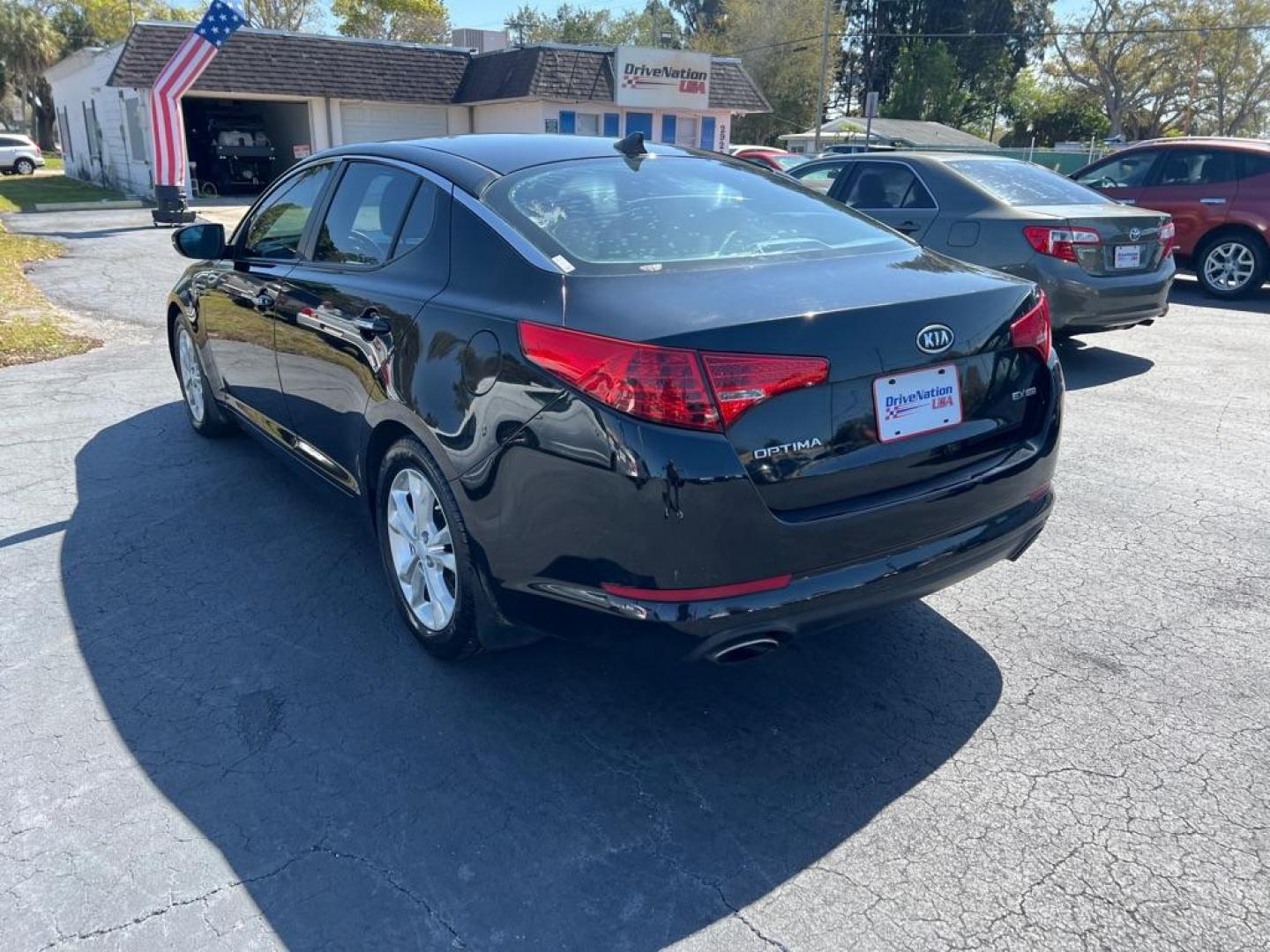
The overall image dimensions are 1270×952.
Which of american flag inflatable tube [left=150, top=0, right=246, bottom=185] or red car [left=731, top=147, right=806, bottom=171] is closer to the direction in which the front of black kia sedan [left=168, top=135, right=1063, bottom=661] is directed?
the american flag inflatable tube

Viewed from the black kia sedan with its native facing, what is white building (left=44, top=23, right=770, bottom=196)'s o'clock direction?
The white building is roughly at 1 o'clock from the black kia sedan.

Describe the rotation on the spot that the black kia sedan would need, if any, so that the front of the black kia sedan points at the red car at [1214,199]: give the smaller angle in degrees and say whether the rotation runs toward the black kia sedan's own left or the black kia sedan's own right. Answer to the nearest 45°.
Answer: approximately 90° to the black kia sedan's own right

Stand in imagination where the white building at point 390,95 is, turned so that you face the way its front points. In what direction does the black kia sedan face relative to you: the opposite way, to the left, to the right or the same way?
the opposite way

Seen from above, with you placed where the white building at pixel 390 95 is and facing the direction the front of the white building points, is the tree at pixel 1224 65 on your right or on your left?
on your left

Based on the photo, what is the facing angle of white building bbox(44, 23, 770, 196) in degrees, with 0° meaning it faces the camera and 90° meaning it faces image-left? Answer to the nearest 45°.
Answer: approximately 315°

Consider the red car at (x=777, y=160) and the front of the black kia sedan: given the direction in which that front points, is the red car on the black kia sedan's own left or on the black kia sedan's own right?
on the black kia sedan's own right

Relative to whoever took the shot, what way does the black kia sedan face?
facing away from the viewer and to the left of the viewer
